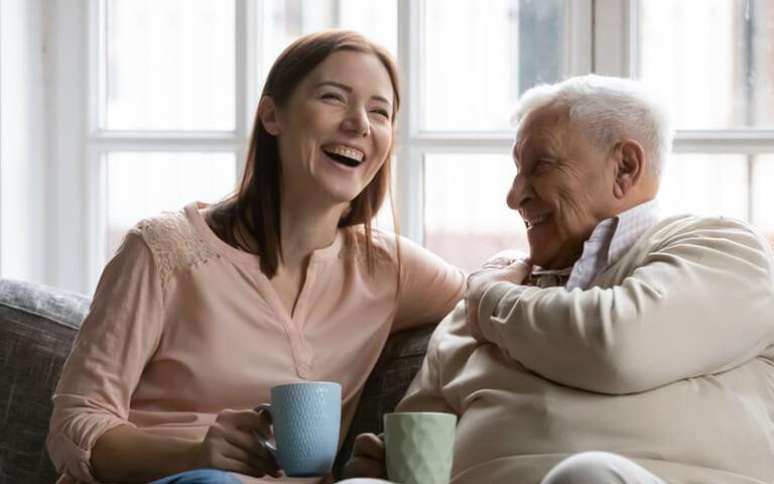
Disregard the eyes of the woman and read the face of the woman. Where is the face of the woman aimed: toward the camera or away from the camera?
toward the camera

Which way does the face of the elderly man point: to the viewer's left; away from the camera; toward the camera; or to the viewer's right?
to the viewer's left

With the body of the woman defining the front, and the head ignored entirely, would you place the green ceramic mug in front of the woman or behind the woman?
in front

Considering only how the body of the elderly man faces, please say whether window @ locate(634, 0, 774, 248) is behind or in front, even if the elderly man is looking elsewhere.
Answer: behind

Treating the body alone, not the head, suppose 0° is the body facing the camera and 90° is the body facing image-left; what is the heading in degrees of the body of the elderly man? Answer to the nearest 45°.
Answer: approximately 45°

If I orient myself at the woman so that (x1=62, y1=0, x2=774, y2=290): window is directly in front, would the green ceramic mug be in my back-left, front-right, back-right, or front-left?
back-right

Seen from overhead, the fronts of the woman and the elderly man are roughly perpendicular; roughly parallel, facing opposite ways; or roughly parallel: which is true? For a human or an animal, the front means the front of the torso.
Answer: roughly perpendicular

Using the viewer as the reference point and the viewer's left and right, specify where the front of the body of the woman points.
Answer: facing the viewer and to the right of the viewer

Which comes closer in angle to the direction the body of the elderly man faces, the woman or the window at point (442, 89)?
the woman

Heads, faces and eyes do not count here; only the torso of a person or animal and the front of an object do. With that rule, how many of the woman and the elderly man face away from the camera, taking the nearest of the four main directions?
0

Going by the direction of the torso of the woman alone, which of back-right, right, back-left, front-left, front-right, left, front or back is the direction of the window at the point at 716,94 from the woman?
left
